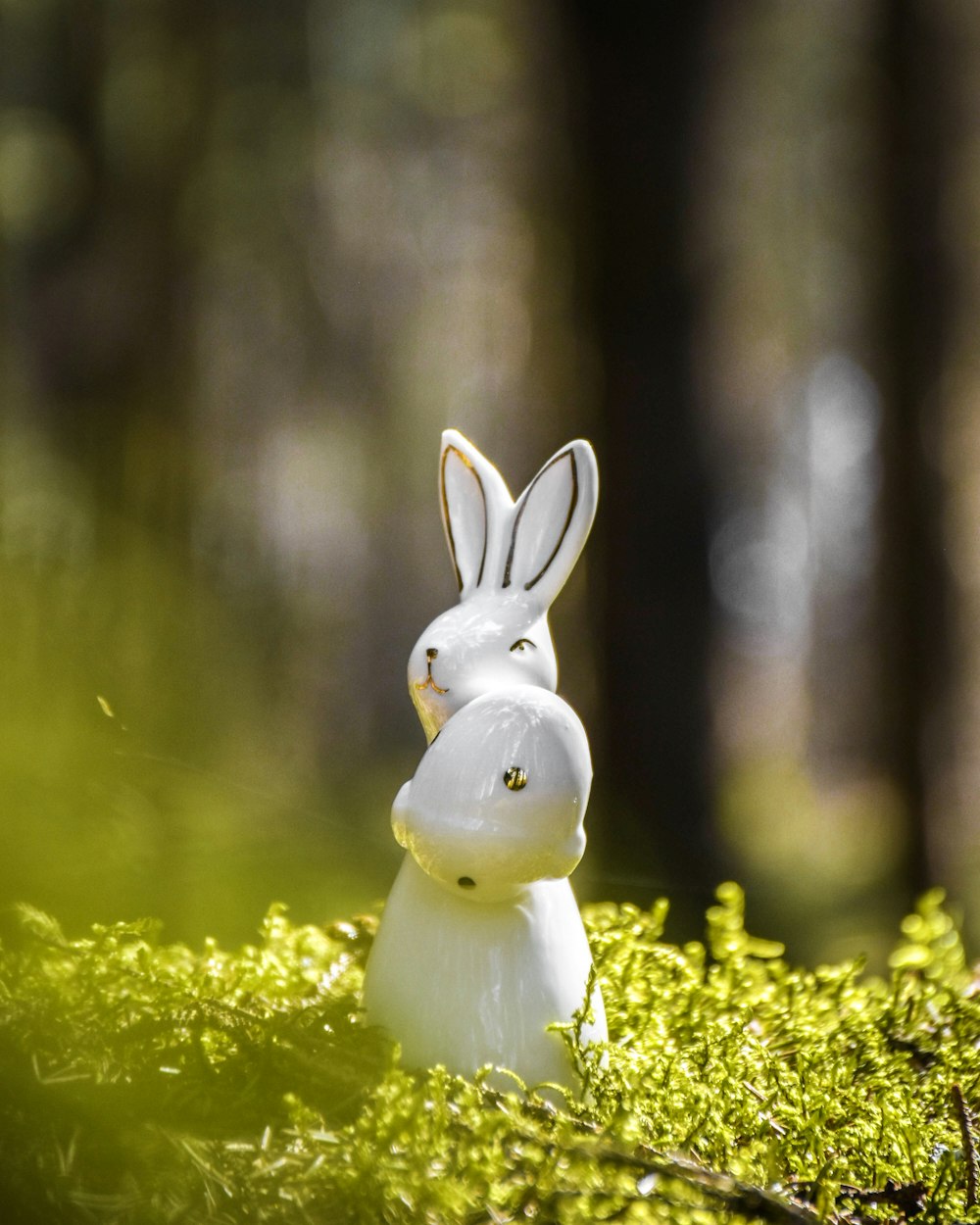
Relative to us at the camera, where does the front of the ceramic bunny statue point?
facing the viewer and to the left of the viewer

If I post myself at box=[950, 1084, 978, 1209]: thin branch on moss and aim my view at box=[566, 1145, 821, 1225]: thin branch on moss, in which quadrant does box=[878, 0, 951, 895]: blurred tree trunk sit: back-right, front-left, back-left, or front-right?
back-right

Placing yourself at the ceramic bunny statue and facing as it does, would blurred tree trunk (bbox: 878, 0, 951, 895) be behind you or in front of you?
behind
